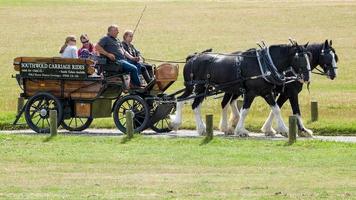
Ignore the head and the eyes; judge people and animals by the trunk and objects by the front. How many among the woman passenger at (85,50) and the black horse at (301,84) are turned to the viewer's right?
1

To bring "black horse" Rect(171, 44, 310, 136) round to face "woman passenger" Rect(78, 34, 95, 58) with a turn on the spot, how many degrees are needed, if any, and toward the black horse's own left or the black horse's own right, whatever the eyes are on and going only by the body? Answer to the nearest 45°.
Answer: approximately 180°

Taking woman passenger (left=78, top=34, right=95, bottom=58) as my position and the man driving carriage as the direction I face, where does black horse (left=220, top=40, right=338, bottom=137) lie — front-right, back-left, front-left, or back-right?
front-left

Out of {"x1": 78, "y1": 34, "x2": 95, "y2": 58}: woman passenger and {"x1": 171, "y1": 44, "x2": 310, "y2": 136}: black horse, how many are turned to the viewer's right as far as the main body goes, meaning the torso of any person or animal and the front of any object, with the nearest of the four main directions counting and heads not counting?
1

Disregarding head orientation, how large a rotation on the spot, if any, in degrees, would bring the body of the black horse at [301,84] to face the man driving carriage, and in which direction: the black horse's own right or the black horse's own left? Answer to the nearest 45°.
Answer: approximately 180°

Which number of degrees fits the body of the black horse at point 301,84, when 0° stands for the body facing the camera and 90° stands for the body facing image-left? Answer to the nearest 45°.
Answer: approximately 270°

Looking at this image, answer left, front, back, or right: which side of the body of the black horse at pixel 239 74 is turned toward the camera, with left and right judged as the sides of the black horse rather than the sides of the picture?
right

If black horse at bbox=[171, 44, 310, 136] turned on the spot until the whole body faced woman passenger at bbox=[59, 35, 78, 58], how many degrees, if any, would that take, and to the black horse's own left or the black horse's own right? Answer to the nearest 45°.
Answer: approximately 180°

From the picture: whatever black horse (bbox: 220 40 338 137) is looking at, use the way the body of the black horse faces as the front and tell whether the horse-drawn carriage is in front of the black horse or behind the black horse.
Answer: behind
